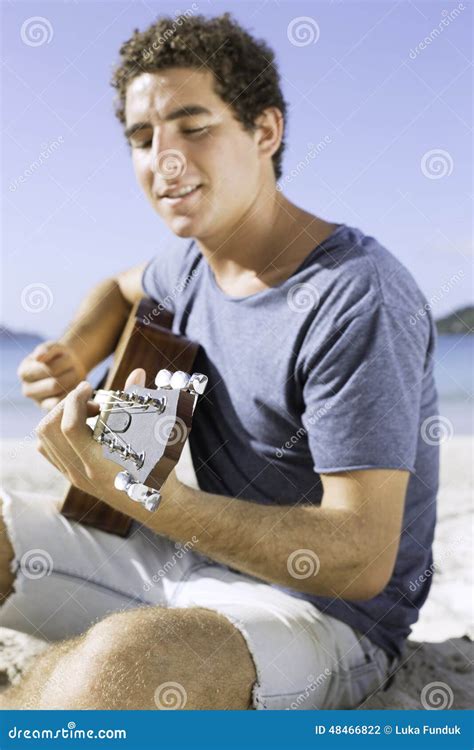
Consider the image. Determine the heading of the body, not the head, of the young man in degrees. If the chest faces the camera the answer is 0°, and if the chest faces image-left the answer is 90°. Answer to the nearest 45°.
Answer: approximately 45°

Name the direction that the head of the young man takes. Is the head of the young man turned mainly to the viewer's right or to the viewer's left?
to the viewer's left
